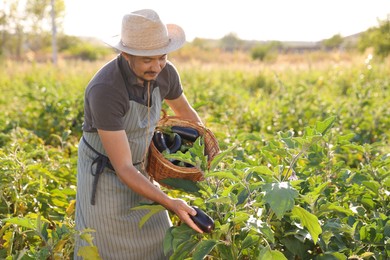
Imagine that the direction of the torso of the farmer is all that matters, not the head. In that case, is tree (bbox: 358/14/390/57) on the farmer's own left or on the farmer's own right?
on the farmer's own left

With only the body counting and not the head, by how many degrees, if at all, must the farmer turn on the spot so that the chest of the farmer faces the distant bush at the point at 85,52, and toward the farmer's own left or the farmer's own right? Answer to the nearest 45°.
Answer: approximately 135° to the farmer's own left

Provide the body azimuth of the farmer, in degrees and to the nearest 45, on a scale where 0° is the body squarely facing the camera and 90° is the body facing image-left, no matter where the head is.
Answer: approximately 315°
